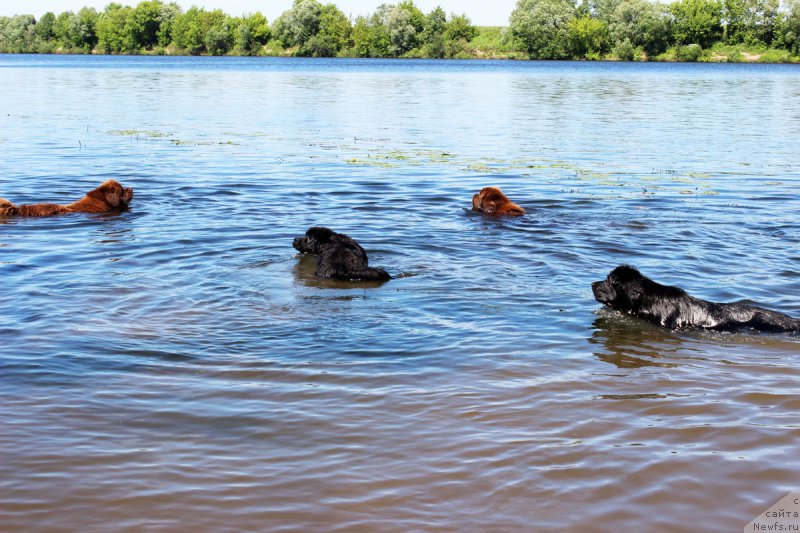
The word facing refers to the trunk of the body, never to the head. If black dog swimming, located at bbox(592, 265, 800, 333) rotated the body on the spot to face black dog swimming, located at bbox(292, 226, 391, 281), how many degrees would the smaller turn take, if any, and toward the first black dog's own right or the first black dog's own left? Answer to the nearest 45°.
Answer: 0° — it already faces it

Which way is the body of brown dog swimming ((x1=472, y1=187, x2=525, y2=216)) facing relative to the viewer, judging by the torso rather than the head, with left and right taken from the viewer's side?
facing to the left of the viewer

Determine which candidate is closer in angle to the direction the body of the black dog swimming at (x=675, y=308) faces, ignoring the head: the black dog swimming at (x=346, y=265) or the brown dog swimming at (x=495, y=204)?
the black dog swimming

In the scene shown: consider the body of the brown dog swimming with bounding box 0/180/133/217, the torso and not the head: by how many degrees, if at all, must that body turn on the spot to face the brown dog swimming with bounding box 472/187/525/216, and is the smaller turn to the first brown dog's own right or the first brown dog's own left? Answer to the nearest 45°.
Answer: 0° — it already faces it

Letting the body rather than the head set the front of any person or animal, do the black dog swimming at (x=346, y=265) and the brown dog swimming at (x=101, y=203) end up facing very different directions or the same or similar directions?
very different directions

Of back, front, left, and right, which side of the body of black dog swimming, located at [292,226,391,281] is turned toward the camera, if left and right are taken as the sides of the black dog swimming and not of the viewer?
left

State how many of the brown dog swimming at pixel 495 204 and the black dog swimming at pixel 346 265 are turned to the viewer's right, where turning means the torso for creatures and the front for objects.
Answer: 0

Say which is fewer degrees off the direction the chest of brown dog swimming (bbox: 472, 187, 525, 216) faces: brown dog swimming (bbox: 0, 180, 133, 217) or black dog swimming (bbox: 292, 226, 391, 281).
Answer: the brown dog swimming

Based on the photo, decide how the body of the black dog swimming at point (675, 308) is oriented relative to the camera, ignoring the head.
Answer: to the viewer's left

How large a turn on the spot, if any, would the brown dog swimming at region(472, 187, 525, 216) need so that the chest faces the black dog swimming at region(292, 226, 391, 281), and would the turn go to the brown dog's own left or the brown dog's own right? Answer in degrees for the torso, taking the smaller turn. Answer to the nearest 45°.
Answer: approximately 90° to the brown dog's own left

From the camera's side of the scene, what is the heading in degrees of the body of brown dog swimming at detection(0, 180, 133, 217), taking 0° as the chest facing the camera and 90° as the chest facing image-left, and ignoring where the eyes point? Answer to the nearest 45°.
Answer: approximately 270°

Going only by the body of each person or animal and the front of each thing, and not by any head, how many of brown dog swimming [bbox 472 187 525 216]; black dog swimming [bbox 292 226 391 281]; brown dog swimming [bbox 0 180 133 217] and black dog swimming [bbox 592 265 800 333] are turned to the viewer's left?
3

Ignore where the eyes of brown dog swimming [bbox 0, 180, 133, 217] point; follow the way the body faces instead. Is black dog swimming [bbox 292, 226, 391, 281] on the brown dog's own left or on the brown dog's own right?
on the brown dog's own right

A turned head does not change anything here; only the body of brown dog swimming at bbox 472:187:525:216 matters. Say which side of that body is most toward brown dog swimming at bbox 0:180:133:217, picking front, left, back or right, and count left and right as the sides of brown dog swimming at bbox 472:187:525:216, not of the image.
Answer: front

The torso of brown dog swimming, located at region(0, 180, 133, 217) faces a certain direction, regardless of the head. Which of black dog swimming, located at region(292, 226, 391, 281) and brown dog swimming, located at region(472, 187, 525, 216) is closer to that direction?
the brown dog swimming
